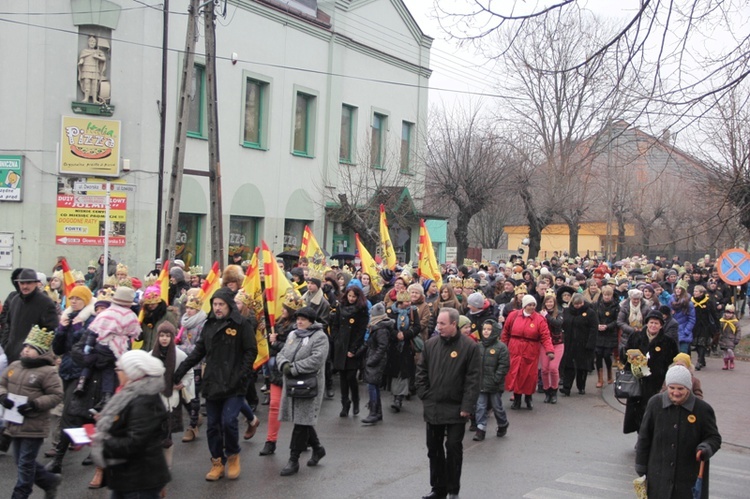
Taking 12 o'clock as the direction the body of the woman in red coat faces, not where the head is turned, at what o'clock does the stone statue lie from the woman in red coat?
The stone statue is roughly at 4 o'clock from the woman in red coat.

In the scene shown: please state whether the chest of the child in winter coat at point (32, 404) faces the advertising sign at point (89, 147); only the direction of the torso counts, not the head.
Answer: no

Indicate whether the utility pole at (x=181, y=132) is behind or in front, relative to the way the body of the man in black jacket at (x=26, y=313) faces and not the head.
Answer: behind

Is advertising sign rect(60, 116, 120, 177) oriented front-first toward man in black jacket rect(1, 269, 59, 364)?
yes

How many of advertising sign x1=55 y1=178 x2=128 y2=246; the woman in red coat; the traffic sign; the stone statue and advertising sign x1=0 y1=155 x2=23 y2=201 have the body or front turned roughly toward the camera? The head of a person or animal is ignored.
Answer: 5

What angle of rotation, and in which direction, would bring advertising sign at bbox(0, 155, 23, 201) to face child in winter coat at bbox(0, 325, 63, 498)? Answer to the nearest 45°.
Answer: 0° — it already faces them

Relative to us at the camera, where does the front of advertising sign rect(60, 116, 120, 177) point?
facing the viewer

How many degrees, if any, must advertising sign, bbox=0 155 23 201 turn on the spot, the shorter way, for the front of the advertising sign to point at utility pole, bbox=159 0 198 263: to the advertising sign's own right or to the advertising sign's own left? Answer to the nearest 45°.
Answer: approximately 45° to the advertising sign's own left

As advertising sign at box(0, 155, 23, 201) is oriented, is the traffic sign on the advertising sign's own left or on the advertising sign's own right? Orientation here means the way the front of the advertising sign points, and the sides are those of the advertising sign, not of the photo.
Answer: on the advertising sign's own left

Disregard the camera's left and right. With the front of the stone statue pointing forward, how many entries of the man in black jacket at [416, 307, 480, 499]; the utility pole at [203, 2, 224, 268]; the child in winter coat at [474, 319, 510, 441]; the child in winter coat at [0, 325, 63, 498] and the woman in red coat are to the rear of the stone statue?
0

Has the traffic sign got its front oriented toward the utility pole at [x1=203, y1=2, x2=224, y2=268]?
no

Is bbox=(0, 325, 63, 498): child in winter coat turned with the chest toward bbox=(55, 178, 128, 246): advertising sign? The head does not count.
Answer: no

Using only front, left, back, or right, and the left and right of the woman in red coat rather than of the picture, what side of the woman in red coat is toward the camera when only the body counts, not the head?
front

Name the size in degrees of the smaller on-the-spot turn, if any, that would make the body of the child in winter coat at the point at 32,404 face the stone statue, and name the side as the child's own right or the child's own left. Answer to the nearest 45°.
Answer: approximately 135° to the child's own right
